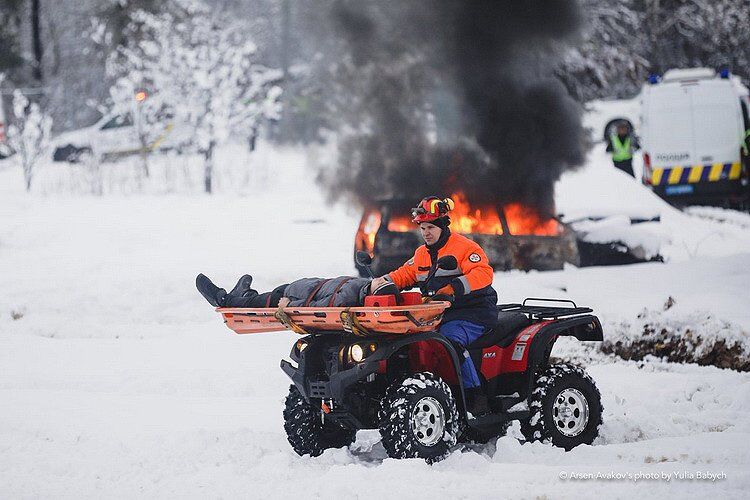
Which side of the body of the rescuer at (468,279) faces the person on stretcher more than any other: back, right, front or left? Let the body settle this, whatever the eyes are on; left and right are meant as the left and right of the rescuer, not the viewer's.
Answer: front

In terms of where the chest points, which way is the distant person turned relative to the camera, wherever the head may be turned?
toward the camera

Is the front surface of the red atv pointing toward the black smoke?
no

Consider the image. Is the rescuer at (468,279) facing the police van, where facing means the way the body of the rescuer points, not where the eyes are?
no

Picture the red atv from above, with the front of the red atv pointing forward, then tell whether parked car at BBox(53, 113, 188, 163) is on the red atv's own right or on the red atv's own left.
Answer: on the red atv's own right

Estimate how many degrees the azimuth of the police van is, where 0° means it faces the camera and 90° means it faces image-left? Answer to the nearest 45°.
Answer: approximately 180°

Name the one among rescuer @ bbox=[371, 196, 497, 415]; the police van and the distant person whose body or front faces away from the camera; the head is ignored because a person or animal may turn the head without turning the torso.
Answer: the police van

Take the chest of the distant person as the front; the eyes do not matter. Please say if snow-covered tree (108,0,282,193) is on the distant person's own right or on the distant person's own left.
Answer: on the distant person's own right

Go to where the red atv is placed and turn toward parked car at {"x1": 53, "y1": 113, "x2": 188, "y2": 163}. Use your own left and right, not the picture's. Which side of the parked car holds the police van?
right

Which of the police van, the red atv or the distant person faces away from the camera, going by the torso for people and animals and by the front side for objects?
the police van

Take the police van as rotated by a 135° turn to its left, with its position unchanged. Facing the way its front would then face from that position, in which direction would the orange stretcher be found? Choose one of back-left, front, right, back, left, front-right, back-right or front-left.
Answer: front-left

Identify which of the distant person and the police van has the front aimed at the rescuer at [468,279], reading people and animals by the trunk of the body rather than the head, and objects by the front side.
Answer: the distant person

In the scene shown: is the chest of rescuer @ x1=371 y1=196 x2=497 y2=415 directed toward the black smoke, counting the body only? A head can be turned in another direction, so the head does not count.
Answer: no

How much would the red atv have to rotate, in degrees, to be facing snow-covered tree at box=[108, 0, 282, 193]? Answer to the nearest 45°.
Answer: approximately 135° to its right

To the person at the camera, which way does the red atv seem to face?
facing the viewer and to the left of the viewer

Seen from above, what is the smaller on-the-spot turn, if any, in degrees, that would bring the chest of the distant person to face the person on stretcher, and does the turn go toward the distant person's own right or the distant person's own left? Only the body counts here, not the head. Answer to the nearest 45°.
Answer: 0° — they already face them

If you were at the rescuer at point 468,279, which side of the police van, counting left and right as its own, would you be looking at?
back

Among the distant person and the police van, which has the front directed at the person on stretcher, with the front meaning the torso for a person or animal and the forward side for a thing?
the distant person

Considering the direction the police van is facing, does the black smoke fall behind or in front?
behind

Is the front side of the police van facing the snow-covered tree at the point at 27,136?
no
